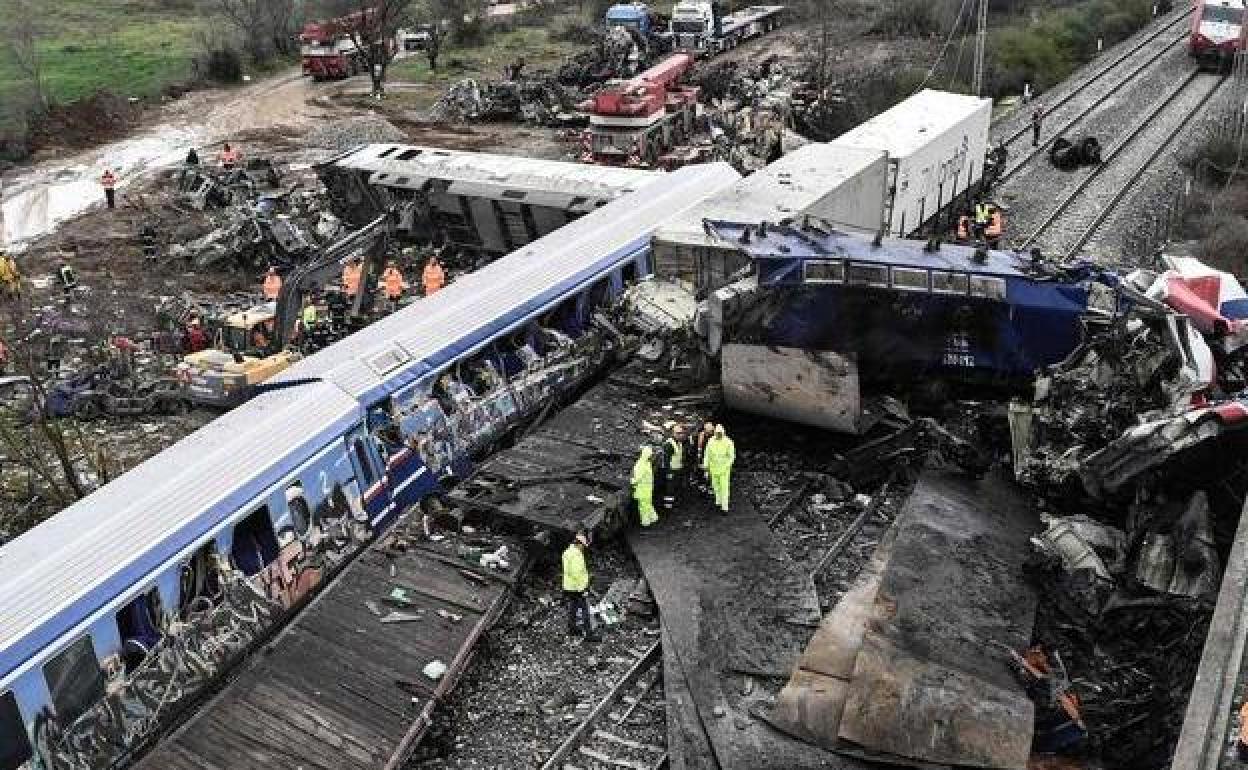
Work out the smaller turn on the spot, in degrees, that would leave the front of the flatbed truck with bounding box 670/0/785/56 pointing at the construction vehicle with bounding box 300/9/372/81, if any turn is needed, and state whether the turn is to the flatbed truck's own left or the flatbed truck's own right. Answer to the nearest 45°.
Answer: approximately 45° to the flatbed truck's own right

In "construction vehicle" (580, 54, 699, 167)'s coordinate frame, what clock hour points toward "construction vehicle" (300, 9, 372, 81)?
"construction vehicle" (300, 9, 372, 81) is roughly at 9 o'clock from "construction vehicle" (580, 54, 699, 167).

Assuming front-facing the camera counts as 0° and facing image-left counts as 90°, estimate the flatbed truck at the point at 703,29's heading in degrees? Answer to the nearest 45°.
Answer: approximately 45°

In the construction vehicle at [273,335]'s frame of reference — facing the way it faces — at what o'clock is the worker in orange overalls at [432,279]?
The worker in orange overalls is roughly at 12 o'clock from the construction vehicle.

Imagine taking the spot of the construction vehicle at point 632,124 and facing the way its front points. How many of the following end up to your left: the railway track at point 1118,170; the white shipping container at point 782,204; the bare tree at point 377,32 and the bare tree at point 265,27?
2

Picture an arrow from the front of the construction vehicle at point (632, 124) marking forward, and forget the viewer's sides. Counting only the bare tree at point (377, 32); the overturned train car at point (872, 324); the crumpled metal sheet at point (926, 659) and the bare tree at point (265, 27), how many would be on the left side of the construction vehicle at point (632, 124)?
2

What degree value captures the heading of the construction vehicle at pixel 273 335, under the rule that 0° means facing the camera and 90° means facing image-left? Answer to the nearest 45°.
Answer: approximately 225°

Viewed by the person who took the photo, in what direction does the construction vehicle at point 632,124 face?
facing away from the viewer and to the right of the viewer

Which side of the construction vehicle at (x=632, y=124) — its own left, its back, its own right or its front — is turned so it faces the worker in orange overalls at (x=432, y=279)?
back

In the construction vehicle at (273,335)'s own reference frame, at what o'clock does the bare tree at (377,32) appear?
The bare tree is roughly at 11 o'clock from the construction vehicle.

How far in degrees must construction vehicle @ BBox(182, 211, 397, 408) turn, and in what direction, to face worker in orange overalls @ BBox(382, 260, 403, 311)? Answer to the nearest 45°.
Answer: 0° — it already faces them
